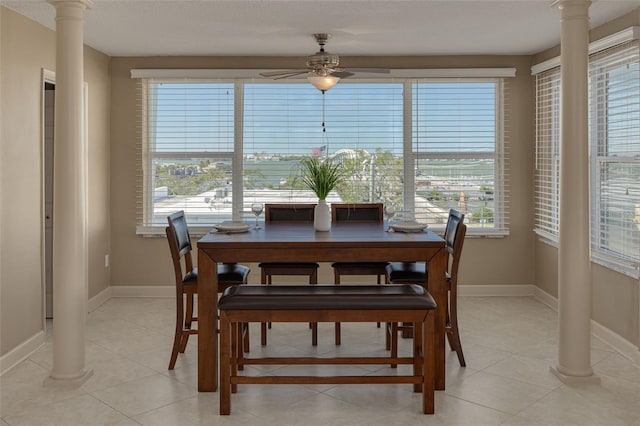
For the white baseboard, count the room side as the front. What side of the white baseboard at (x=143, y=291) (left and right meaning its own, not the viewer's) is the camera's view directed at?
front

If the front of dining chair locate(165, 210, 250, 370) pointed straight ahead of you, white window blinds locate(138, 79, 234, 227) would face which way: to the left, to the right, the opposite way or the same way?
to the right

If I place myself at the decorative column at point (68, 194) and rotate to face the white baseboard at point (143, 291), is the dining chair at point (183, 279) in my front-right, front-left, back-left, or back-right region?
front-right

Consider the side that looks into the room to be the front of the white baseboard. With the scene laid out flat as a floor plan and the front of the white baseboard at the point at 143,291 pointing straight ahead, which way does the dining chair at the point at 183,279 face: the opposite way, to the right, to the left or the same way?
to the left

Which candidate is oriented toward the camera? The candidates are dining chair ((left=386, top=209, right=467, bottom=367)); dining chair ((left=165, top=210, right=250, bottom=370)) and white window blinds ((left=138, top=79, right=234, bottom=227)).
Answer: the white window blinds

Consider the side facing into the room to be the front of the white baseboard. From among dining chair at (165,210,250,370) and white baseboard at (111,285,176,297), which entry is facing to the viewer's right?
the dining chair

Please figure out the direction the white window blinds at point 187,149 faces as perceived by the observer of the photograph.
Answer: facing the viewer

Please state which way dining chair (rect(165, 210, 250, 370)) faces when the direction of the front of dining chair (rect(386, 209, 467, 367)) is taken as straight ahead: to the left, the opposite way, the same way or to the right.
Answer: the opposite way

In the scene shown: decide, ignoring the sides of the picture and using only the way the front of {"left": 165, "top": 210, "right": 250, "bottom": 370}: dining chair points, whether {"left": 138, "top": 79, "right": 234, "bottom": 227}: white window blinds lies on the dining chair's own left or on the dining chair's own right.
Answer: on the dining chair's own left

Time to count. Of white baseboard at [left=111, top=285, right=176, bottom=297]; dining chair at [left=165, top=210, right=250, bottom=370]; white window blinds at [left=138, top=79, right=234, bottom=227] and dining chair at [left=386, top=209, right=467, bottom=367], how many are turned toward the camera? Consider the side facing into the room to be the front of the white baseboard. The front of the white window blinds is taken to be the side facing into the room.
2

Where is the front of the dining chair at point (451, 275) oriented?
to the viewer's left

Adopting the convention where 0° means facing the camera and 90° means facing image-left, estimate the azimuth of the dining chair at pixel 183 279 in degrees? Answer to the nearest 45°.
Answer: approximately 270°

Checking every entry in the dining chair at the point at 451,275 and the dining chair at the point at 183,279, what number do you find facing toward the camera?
0
